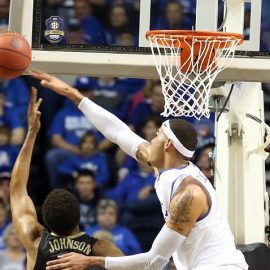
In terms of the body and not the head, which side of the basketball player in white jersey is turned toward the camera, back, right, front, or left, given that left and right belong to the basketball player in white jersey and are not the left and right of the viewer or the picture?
left

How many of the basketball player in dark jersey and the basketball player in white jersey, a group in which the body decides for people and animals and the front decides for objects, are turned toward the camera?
0

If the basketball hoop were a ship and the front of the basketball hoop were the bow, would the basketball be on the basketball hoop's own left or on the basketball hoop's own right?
on the basketball hoop's own right

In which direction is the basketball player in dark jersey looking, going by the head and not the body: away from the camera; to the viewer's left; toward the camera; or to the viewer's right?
away from the camera

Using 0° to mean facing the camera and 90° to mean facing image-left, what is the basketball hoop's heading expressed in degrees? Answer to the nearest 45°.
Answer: approximately 0°

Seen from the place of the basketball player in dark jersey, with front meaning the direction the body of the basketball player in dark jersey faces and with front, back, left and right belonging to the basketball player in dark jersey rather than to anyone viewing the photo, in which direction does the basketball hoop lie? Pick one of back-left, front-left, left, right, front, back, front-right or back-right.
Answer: front-right

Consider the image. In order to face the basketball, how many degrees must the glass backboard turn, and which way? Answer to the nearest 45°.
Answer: approximately 45° to its right

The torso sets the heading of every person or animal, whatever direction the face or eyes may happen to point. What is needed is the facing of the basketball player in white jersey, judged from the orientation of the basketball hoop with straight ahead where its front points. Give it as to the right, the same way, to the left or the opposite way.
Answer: to the right

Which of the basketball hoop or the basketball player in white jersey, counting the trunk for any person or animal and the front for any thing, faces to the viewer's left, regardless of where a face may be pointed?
the basketball player in white jersey

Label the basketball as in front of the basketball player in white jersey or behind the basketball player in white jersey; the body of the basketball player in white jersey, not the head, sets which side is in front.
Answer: in front

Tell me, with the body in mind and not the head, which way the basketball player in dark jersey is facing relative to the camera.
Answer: away from the camera

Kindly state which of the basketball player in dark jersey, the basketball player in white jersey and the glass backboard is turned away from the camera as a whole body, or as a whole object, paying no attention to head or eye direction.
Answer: the basketball player in dark jersey

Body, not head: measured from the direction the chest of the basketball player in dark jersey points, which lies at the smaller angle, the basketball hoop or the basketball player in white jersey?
the basketball hoop

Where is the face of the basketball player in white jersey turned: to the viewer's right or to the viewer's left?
to the viewer's left

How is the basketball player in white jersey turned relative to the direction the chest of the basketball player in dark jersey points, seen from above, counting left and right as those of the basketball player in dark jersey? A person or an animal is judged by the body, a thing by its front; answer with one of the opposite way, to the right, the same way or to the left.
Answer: to the left

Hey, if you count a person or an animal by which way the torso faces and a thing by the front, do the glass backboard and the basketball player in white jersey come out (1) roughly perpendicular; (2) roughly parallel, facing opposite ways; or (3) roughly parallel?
roughly perpendicular
